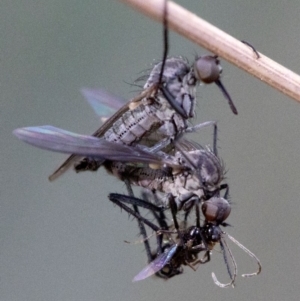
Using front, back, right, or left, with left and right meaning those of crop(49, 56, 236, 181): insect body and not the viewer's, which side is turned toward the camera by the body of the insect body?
right

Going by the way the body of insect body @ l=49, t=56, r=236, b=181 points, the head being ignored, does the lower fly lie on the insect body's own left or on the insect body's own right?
on the insect body's own right
